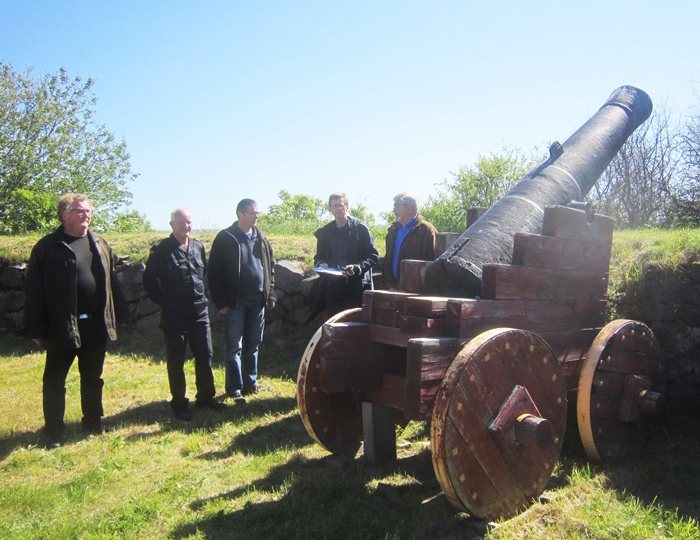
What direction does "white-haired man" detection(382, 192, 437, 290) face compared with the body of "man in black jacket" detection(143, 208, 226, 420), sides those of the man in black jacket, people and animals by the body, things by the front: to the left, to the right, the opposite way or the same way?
to the right

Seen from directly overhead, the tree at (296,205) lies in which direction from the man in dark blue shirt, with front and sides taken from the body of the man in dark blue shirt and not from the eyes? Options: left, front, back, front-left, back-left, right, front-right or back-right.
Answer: back-left

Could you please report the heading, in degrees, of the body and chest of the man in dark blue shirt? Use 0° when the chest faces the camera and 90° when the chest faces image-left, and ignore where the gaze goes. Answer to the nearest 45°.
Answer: approximately 315°

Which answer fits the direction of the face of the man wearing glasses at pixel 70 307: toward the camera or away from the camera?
toward the camera

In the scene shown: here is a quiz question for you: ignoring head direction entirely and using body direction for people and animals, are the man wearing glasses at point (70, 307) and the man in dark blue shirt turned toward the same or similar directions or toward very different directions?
same or similar directions

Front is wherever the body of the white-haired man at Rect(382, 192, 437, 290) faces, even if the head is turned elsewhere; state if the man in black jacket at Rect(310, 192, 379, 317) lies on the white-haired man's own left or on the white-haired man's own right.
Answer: on the white-haired man's own right

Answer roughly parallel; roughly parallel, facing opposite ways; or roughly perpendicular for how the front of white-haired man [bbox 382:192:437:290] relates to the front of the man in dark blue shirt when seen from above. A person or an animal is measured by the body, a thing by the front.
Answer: roughly perpendicular

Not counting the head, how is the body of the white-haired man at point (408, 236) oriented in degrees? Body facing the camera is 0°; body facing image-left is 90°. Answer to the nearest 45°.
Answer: approximately 45°

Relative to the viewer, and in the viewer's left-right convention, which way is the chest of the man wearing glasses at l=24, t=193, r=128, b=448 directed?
facing the viewer and to the right of the viewer

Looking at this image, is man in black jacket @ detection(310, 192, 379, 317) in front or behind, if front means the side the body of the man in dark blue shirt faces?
in front

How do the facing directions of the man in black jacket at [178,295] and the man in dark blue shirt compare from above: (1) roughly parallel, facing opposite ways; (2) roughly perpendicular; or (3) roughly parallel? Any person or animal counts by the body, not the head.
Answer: roughly parallel

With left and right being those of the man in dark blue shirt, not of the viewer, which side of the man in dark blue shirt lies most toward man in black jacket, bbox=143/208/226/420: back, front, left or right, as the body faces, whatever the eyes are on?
right

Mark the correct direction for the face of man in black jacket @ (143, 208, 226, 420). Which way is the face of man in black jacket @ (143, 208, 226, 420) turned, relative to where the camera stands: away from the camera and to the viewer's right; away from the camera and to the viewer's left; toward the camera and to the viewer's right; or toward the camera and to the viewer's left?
toward the camera and to the viewer's right

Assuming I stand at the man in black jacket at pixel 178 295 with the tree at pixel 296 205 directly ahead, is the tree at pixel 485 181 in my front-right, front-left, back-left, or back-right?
front-right

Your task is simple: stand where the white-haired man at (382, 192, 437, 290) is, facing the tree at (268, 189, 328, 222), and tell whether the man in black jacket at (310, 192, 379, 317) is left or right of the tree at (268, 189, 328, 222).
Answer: left
